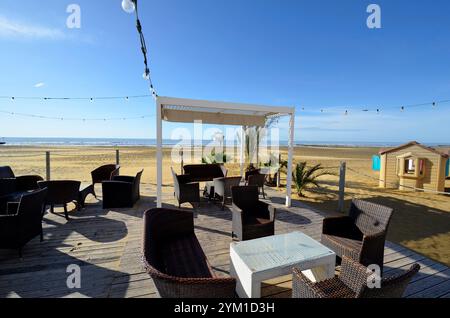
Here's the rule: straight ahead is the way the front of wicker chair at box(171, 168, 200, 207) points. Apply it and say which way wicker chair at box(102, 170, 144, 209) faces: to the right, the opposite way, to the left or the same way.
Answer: the opposite way

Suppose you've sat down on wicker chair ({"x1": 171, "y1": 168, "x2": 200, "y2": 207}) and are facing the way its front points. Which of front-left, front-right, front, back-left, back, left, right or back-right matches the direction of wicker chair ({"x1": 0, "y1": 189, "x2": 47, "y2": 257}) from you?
back-right

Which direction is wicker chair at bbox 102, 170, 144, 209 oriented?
to the viewer's left

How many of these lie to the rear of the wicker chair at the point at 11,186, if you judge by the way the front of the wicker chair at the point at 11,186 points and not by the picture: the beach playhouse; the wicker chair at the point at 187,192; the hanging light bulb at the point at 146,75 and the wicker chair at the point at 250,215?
0

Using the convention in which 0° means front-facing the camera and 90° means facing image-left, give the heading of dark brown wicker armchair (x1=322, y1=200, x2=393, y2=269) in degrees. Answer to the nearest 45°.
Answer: approximately 45°

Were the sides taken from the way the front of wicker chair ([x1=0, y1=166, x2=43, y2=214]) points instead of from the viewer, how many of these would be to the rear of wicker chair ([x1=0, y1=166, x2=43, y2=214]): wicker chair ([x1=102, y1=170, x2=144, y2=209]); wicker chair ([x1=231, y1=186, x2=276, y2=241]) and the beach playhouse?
0

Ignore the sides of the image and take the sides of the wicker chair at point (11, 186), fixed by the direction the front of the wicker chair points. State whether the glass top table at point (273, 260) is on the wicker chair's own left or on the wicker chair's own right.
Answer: on the wicker chair's own right

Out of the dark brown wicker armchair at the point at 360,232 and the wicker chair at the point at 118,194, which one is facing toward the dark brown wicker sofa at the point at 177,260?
the dark brown wicker armchair at the point at 360,232

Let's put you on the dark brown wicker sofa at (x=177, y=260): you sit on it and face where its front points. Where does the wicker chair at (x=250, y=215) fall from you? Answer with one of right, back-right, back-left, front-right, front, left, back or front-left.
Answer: front-left

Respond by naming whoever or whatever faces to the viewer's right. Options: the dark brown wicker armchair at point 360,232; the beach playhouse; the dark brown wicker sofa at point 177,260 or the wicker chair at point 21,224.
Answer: the dark brown wicker sofa at point 177,260

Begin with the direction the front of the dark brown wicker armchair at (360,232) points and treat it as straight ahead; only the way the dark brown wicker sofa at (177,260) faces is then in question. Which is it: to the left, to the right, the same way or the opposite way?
the opposite way

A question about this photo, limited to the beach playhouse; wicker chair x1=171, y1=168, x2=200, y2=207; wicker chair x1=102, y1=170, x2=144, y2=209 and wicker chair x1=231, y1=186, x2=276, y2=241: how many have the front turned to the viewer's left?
1

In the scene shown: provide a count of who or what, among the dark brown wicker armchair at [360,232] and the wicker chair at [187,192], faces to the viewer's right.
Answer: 1

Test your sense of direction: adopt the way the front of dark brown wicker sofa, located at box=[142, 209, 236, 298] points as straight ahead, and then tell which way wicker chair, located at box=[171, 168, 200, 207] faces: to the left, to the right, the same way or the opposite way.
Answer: the same way

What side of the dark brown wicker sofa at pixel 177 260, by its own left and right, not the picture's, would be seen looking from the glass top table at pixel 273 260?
front

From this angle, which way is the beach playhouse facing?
toward the camera

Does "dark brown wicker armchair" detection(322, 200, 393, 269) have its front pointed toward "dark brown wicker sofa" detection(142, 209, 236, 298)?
yes
